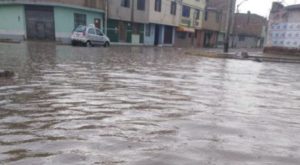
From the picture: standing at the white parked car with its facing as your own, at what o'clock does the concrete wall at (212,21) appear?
The concrete wall is roughly at 12 o'clock from the white parked car.

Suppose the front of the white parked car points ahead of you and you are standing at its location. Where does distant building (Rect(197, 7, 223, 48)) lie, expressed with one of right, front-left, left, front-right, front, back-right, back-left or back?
front

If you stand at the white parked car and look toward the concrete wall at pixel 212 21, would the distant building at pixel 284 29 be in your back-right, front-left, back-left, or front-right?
front-right
